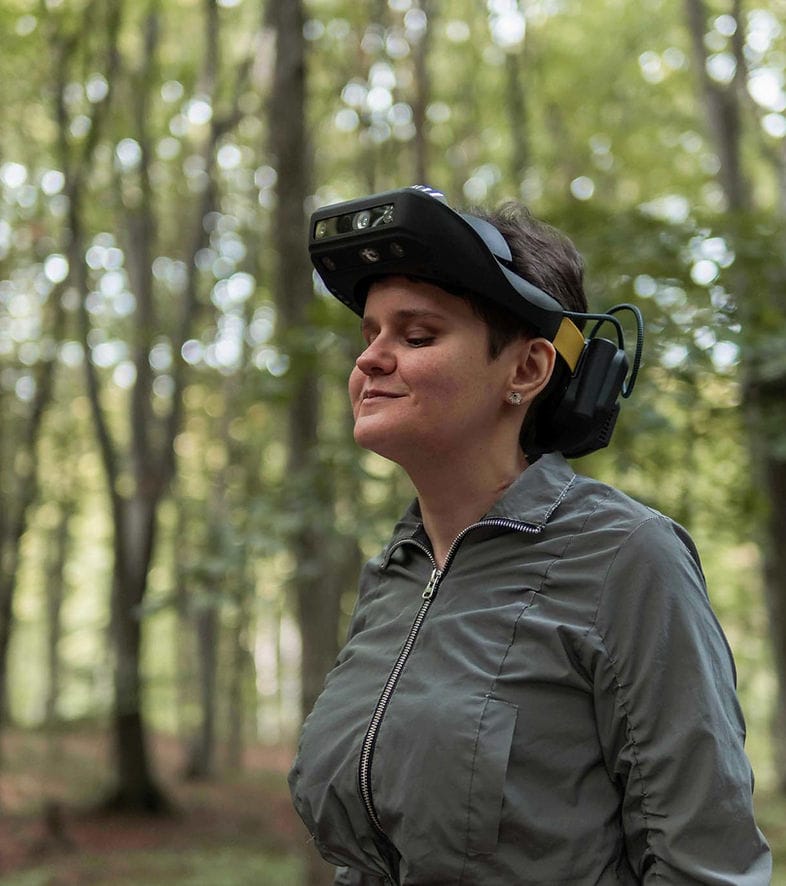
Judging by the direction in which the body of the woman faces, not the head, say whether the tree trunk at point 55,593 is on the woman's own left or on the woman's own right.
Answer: on the woman's own right

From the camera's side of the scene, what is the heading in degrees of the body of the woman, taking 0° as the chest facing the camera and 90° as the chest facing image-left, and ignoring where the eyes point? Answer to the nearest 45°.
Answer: approximately 45°

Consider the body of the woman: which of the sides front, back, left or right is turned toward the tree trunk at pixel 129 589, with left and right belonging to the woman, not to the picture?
right

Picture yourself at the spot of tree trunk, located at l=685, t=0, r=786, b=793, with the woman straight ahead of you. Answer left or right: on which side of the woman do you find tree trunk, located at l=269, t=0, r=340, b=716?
right

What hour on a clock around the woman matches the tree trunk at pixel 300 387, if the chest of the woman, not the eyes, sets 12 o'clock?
The tree trunk is roughly at 4 o'clock from the woman.

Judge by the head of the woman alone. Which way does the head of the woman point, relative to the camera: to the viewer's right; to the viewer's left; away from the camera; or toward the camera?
to the viewer's left

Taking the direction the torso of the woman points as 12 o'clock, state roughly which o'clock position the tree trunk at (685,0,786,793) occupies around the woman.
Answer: The tree trunk is roughly at 5 o'clock from the woman.
